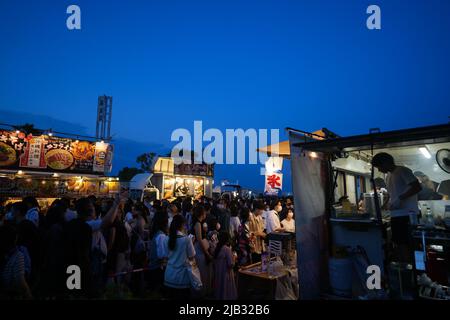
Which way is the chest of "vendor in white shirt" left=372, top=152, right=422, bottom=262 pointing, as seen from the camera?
to the viewer's left

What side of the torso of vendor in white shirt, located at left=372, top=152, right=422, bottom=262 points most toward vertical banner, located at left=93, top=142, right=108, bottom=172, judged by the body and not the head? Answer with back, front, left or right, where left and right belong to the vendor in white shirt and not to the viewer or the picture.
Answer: front

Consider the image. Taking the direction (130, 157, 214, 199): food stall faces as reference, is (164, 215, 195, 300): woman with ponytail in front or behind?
in front

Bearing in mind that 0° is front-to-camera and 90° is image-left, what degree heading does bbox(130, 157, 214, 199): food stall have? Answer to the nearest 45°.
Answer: approximately 0°

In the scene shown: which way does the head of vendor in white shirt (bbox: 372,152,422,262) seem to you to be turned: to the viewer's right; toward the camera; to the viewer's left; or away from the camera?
to the viewer's left

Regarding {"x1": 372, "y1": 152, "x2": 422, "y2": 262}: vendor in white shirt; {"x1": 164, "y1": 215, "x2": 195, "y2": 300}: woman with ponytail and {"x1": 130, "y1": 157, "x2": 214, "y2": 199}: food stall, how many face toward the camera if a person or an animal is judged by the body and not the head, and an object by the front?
1

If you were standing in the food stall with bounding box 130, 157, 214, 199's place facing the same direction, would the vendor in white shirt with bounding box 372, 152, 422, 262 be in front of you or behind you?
in front

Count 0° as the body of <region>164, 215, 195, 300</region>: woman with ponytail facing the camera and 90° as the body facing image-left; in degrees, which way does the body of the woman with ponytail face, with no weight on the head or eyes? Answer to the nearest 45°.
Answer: approximately 225°

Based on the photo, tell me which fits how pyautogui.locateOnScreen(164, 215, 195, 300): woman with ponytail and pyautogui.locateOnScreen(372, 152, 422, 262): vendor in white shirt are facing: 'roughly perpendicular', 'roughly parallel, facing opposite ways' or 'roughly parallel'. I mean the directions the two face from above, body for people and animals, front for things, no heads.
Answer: roughly perpendicular
